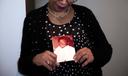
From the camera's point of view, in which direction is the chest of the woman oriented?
toward the camera
